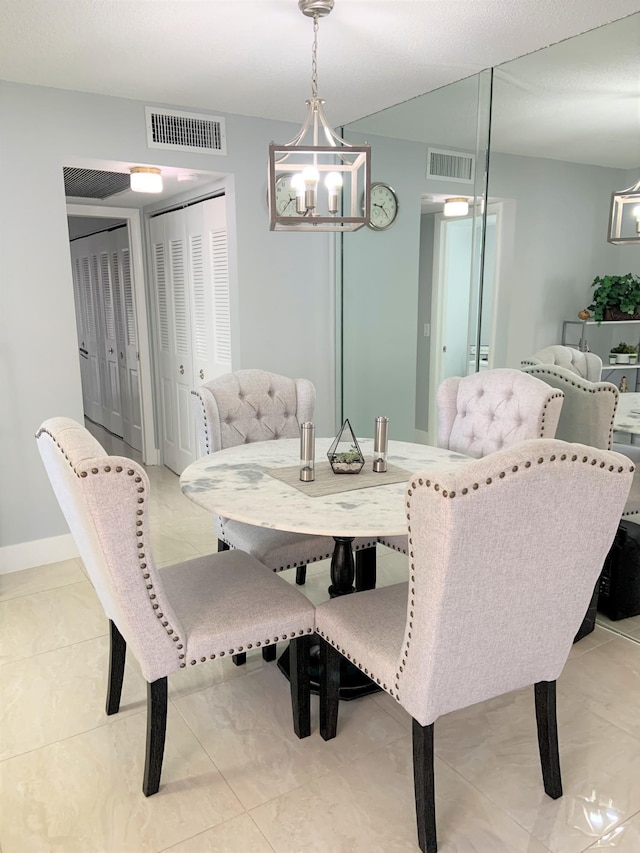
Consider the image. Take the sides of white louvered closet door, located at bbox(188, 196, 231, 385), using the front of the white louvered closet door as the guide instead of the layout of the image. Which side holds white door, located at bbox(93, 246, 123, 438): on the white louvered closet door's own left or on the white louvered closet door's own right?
on the white louvered closet door's own right

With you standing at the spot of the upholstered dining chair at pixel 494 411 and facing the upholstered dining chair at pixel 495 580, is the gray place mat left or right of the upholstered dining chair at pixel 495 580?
right

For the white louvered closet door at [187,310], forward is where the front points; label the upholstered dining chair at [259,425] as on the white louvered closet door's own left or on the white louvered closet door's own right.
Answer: on the white louvered closet door's own left

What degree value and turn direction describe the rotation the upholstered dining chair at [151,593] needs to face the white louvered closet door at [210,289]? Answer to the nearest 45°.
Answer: approximately 45° to its left

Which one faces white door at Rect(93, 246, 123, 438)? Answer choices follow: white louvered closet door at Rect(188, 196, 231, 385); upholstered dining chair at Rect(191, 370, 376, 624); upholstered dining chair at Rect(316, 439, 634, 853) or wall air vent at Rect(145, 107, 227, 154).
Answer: upholstered dining chair at Rect(316, 439, 634, 853)

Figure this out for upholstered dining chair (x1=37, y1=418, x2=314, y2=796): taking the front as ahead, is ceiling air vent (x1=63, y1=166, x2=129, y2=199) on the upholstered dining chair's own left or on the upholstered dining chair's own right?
on the upholstered dining chair's own left

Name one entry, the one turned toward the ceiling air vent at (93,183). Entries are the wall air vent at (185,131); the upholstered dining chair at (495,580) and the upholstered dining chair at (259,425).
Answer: the upholstered dining chair at (495,580)

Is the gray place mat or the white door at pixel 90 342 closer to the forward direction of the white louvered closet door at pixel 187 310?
the gray place mat

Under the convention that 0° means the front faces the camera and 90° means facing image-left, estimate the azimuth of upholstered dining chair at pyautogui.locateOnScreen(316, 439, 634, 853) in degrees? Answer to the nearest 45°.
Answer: approximately 135°

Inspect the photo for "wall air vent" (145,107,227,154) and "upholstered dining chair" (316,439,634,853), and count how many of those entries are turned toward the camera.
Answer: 1
